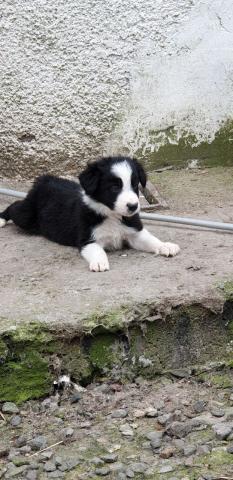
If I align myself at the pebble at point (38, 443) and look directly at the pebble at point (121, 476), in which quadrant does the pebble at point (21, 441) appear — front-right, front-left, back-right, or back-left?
back-right

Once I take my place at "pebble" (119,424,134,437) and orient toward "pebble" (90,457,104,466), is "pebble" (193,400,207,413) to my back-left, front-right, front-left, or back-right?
back-left

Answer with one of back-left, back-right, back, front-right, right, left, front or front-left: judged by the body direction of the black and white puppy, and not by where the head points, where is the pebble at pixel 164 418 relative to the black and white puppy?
front-right

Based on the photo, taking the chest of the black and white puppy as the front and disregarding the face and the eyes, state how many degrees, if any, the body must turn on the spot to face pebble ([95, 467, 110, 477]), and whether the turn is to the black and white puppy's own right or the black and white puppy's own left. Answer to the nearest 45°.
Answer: approximately 45° to the black and white puppy's own right

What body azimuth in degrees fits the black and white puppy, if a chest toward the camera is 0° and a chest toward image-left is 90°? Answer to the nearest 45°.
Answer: approximately 315°

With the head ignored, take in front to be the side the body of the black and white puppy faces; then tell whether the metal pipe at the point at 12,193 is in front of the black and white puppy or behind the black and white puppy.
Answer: behind

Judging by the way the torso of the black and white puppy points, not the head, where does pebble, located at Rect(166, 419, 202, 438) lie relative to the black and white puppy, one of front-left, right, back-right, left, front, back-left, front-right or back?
front-right

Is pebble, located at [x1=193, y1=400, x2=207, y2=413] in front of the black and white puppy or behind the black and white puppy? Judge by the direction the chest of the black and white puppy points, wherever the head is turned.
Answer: in front

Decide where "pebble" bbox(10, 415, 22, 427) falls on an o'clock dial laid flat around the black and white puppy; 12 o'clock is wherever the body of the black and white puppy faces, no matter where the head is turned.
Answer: The pebble is roughly at 2 o'clock from the black and white puppy.

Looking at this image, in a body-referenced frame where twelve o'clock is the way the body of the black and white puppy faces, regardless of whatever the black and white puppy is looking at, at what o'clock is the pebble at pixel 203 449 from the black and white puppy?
The pebble is roughly at 1 o'clock from the black and white puppy.

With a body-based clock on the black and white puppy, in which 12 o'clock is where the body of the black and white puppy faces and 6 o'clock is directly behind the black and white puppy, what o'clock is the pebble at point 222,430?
The pebble is roughly at 1 o'clock from the black and white puppy.
